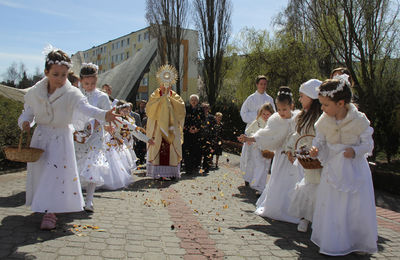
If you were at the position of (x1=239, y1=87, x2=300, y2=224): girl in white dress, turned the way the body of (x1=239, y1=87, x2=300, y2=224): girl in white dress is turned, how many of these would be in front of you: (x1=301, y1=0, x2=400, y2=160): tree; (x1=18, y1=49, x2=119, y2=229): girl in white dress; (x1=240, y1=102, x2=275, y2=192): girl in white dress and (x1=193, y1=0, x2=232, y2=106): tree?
1

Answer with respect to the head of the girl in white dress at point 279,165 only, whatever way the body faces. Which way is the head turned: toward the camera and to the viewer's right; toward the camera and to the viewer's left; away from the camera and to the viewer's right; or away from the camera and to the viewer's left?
toward the camera and to the viewer's left

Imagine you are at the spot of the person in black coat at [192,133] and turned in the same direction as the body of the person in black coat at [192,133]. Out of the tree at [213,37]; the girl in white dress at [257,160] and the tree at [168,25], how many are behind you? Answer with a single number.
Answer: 2

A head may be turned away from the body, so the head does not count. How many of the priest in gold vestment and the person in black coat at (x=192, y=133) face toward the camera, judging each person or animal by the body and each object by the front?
2

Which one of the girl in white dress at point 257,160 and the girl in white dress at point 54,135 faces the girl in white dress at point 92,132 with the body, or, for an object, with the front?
the girl in white dress at point 257,160

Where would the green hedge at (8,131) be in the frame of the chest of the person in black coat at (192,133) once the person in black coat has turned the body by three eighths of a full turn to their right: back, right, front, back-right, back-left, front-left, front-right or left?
front-left

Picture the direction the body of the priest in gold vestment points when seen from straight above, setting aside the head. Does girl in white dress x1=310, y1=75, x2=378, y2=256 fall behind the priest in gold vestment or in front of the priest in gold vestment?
in front

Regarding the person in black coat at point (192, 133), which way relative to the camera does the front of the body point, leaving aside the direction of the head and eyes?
toward the camera

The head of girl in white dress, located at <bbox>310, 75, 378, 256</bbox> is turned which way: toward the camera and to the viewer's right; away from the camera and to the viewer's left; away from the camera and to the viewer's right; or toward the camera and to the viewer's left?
toward the camera and to the viewer's left

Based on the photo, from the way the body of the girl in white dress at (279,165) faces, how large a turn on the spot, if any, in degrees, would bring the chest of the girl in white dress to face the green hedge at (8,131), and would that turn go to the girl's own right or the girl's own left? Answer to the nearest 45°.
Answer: approximately 90° to the girl's own right

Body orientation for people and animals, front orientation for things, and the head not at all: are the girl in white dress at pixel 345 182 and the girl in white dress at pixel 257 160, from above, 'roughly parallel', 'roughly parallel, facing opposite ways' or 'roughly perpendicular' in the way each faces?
roughly parallel

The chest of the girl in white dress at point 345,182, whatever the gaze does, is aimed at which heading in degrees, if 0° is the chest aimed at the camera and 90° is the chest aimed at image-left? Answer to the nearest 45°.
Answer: approximately 45°

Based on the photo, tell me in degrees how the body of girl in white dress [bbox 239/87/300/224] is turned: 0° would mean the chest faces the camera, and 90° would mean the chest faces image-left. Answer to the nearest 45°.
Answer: approximately 45°

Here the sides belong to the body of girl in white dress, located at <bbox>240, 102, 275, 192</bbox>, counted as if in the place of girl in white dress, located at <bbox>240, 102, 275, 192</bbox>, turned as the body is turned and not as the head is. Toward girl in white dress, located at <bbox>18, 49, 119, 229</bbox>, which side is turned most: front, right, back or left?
front
